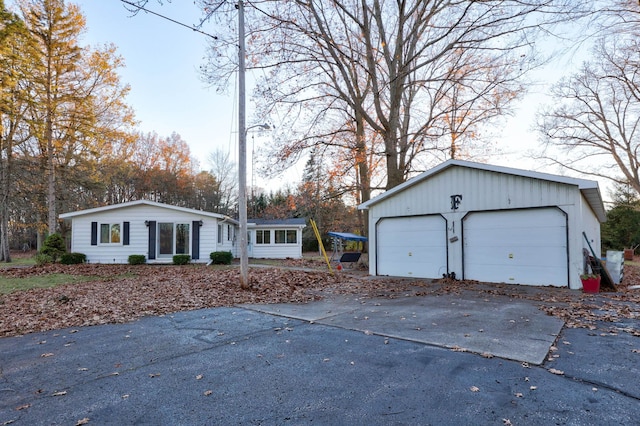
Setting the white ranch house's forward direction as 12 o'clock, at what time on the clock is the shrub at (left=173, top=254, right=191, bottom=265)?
The shrub is roughly at 12 o'clock from the white ranch house.

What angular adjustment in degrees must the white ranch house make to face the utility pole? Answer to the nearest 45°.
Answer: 0° — it already faces it

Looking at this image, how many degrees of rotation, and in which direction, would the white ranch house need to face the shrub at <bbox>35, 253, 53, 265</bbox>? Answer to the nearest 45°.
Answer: approximately 90° to its right

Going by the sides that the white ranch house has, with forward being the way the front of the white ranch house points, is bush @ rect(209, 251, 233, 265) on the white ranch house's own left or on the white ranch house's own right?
on the white ranch house's own left

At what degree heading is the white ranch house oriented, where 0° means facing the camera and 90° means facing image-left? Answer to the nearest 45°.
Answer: approximately 0°

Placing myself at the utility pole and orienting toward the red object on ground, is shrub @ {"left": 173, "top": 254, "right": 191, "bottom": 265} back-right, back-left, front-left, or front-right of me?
back-left
